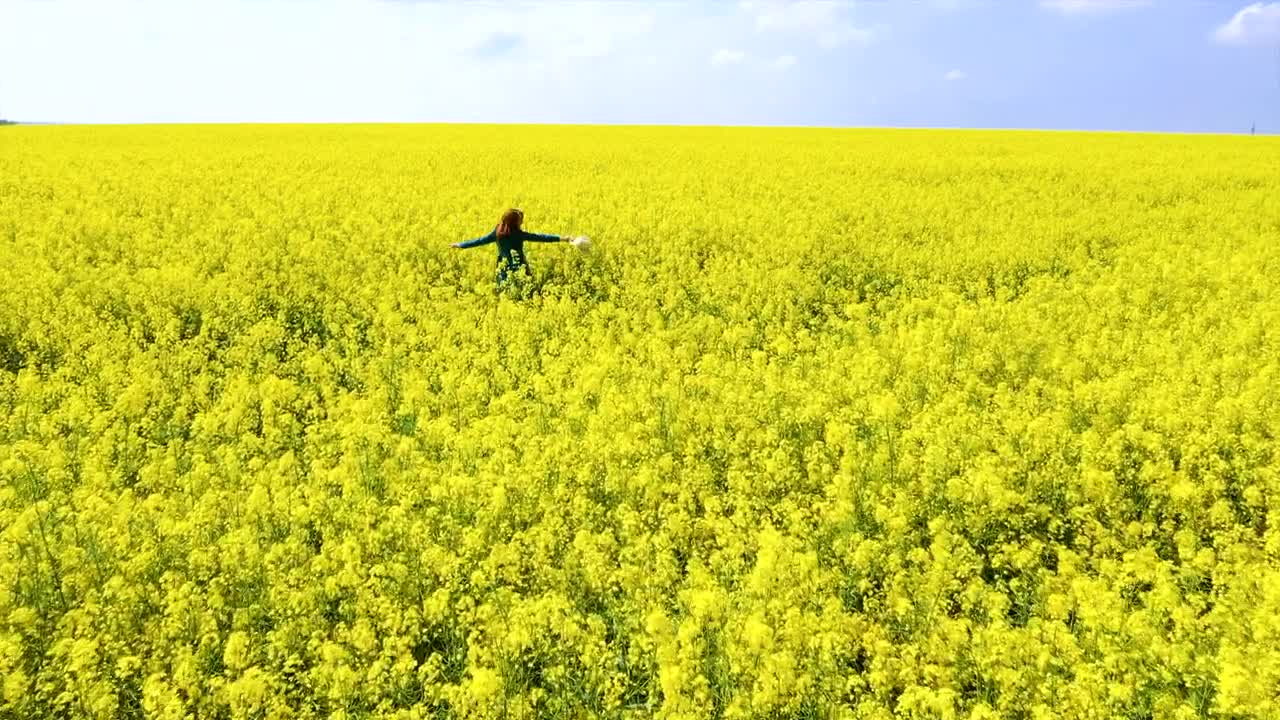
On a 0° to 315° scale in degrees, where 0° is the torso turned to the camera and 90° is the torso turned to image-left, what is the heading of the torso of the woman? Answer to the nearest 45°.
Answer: approximately 180°
